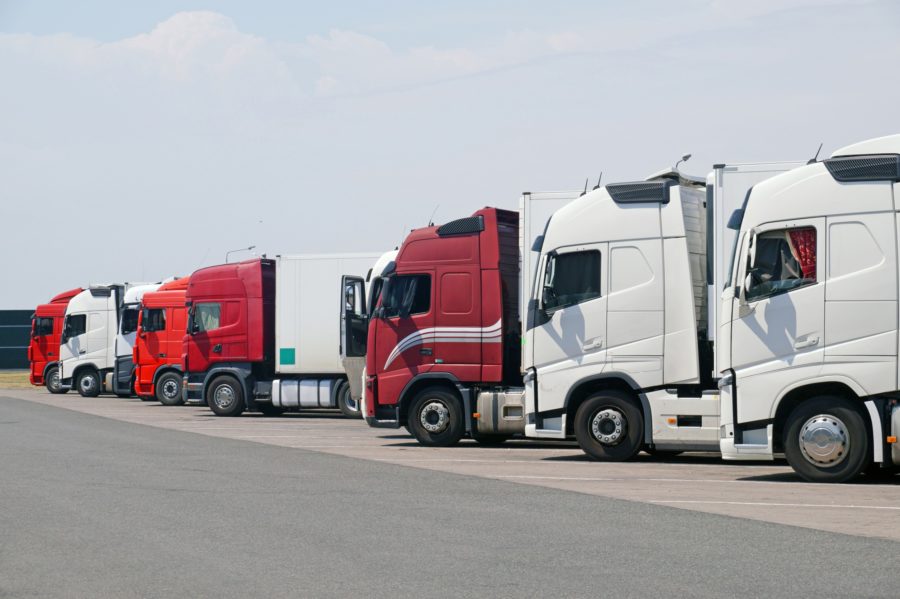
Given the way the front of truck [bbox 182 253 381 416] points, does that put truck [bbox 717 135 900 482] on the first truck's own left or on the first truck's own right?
on the first truck's own left

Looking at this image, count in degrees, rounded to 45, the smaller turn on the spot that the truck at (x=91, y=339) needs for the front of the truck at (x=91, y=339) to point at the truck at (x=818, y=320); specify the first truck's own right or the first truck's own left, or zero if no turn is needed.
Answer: approximately 90° to the first truck's own left

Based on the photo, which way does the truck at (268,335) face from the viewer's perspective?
to the viewer's left

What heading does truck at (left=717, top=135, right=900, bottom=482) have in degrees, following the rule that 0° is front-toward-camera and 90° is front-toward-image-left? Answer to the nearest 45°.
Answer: approximately 90°

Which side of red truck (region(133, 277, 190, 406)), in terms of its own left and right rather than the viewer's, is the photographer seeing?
left

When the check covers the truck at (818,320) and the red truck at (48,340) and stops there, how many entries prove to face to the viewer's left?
2

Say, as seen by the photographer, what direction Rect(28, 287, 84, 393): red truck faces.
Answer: facing to the left of the viewer

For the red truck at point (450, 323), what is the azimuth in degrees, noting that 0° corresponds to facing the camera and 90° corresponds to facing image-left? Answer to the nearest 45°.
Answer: approximately 90°

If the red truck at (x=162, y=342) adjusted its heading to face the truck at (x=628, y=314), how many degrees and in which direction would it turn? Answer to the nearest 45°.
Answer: approximately 90° to its left

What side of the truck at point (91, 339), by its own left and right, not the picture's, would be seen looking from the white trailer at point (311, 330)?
left

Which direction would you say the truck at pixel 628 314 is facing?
to the viewer's left

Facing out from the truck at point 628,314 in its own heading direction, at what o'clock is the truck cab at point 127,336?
The truck cab is roughly at 2 o'clock from the truck.

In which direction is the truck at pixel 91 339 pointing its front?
to the viewer's left

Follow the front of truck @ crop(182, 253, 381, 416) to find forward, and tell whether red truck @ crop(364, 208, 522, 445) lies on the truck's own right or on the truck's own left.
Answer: on the truck's own left

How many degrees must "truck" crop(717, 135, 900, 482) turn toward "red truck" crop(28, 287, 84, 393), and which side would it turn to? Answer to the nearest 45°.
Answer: approximately 45° to its right
